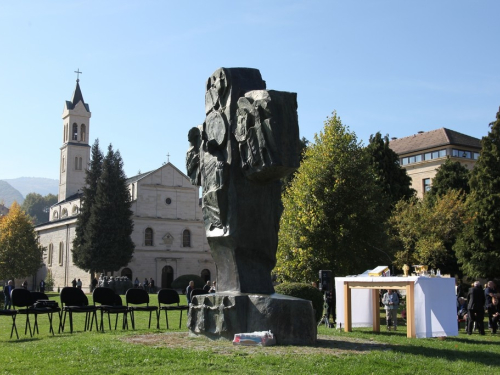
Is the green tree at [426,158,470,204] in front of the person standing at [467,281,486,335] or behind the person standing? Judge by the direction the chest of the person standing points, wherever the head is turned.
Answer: in front

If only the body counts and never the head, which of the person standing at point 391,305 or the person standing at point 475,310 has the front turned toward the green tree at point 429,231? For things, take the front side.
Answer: the person standing at point 475,310

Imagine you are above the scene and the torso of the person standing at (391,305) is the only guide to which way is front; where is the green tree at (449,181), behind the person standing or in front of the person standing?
behind

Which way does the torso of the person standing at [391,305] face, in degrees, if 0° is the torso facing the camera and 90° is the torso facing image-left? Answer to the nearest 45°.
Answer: approximately 0°

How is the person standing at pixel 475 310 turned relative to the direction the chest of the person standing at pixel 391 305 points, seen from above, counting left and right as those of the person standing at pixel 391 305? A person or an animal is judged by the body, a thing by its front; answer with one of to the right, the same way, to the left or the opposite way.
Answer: the opposite way

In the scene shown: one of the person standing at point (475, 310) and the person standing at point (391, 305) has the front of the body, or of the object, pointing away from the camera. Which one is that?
the person standing at point (475, 310)

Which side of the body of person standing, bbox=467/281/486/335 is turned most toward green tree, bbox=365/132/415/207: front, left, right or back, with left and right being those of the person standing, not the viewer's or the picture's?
front

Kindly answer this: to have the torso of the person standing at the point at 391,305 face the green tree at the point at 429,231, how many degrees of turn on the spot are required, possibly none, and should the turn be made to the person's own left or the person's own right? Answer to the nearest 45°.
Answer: approximately 180°

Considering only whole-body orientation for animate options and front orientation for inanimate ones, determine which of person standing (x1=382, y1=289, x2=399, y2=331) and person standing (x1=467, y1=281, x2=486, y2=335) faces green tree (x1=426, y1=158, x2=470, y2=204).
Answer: person standing (x1=467, y1=281, x2=486, y2=335)

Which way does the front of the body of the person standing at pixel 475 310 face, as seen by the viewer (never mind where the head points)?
away from the camera
